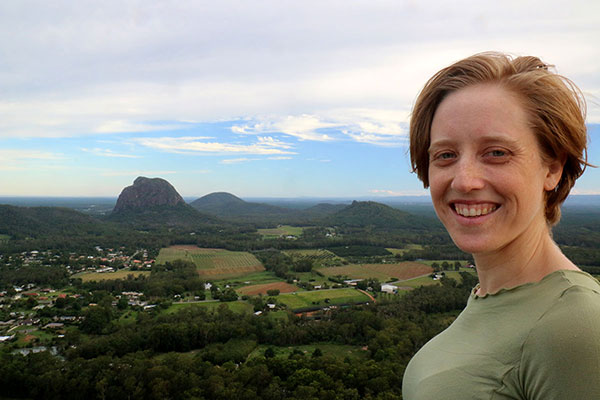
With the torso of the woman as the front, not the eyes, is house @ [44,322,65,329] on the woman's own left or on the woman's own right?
on the woman's own right

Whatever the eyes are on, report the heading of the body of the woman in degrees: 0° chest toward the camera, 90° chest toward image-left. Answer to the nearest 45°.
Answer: approximately 45°

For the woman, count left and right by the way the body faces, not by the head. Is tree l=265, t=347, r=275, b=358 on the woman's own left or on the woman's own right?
on the woman's own right

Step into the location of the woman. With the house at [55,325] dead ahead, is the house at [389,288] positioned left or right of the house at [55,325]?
right
